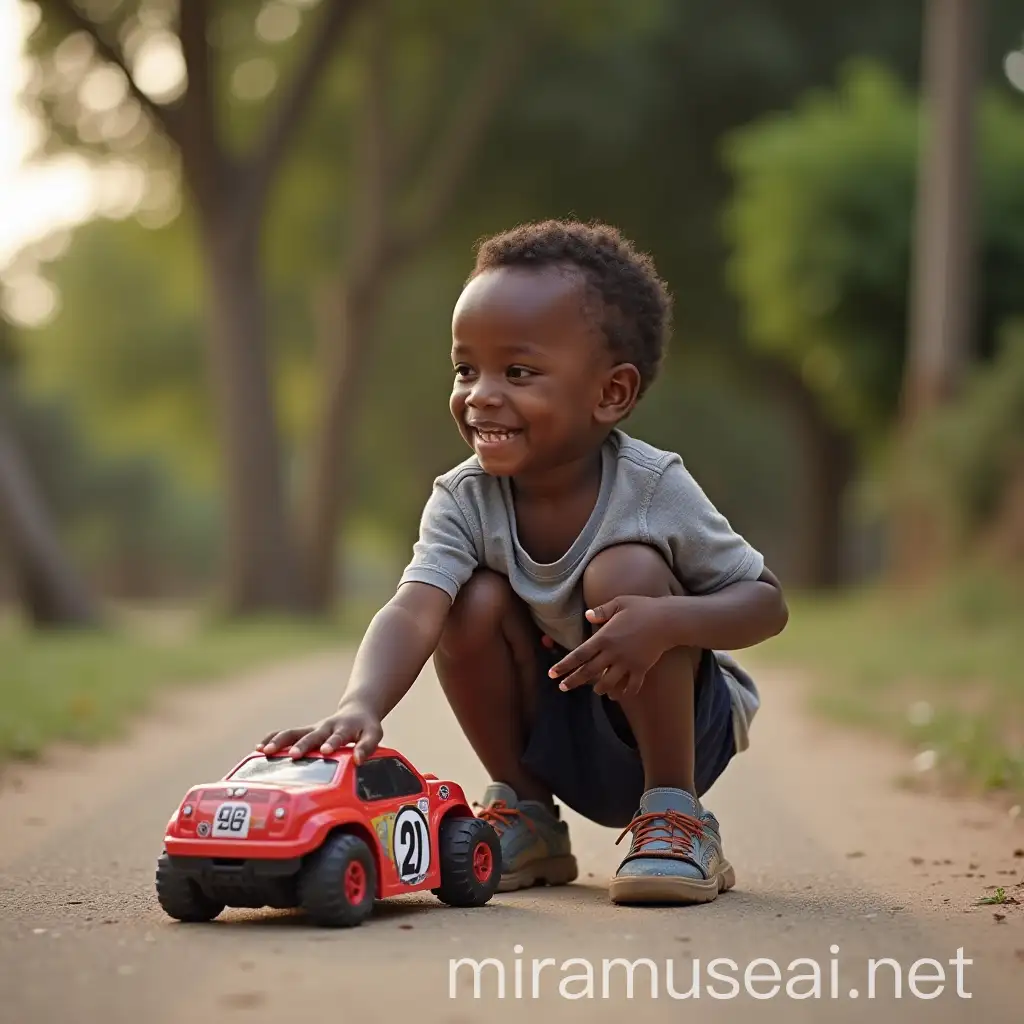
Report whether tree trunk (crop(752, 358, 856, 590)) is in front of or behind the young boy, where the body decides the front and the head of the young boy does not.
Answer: behind

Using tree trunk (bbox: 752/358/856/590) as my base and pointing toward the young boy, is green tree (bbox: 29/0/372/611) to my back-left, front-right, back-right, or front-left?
front-right

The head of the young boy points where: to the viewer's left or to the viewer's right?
to the viewer's left

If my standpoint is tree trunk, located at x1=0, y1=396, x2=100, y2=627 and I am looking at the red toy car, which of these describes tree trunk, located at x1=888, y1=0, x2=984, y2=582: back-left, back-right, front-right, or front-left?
front-left
